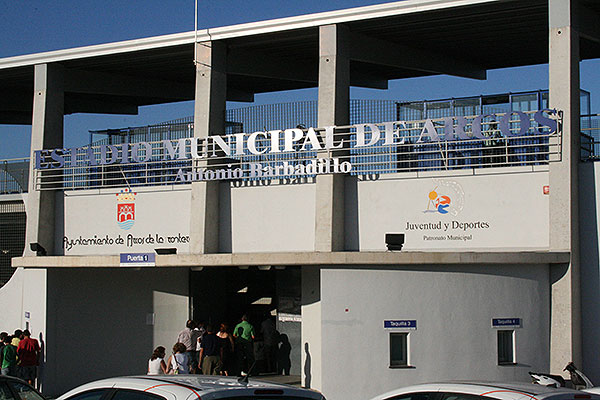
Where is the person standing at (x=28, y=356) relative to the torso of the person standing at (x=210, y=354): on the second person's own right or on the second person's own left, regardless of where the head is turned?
on the second person's own left

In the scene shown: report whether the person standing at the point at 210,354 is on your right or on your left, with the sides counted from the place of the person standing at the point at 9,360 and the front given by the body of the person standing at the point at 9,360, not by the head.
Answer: on your right

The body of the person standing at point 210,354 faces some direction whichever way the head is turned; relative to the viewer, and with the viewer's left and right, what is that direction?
facing away from the viewer

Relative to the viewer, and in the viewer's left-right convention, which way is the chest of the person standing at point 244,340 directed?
facing away from the viewer

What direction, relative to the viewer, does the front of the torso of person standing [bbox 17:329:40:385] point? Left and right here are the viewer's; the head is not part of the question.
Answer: facing away from the viewer

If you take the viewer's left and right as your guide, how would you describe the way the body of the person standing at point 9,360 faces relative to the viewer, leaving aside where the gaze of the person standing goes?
facing away from the viewer

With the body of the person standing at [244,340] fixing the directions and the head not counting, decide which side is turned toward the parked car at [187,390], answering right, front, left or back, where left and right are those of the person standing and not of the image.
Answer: back

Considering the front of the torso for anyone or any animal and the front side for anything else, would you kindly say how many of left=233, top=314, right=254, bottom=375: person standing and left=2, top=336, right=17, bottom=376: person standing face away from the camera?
2

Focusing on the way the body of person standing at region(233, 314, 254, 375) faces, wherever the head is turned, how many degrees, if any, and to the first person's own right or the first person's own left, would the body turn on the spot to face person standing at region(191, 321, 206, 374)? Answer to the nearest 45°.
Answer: approximately 90° to the first person's own left

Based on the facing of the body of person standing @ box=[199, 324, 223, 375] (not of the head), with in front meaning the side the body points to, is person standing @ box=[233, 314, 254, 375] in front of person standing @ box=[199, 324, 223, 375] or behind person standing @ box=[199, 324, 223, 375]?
in front

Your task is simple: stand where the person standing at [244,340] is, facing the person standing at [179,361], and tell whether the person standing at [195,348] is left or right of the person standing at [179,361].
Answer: right
